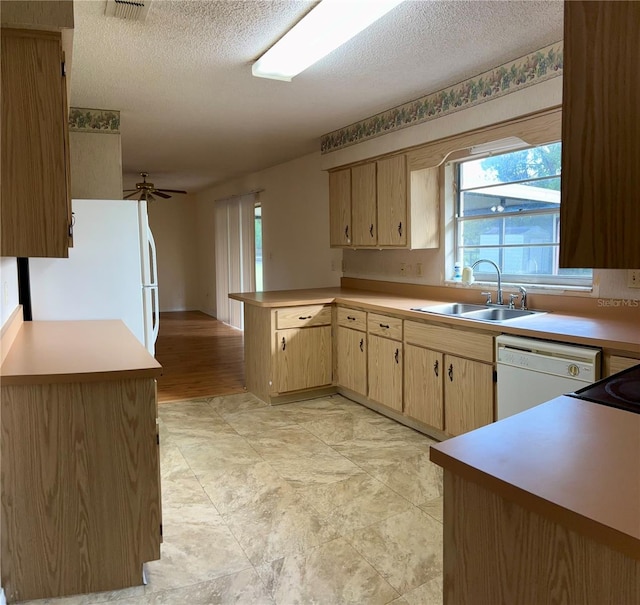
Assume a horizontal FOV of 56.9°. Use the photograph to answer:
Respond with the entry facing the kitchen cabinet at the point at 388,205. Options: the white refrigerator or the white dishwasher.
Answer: the white refrigerator

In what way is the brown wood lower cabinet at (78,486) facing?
to the viewer's right

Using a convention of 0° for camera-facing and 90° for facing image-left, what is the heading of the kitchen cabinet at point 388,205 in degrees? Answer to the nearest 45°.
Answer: approximately 45°

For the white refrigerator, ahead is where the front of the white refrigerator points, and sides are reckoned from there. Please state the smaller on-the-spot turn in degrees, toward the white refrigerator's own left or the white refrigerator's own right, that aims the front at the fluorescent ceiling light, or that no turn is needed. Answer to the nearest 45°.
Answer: approximately 45° to the white refrigerator's own right

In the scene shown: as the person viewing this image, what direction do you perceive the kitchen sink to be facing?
facing the viewer and to the left of the viewer

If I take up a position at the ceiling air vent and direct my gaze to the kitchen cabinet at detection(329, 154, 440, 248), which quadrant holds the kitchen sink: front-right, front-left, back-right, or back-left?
front-right

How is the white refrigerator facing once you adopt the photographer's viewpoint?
facing to the right of the viewer

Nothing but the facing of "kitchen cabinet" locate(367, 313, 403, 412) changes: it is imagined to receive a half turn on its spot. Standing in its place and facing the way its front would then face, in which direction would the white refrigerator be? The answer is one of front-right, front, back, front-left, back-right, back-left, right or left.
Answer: back-left

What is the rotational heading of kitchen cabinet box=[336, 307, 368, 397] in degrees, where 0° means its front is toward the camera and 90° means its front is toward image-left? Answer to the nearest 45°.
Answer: approximately 45°

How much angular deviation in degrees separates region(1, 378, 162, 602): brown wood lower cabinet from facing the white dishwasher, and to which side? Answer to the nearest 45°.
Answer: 0° — it already faces it

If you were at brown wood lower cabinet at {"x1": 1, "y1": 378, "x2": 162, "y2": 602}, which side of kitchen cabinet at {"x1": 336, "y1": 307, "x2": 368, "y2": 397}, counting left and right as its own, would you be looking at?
front

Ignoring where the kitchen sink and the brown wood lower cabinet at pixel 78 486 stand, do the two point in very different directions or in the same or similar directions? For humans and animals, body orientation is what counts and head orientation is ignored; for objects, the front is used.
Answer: very different directions
